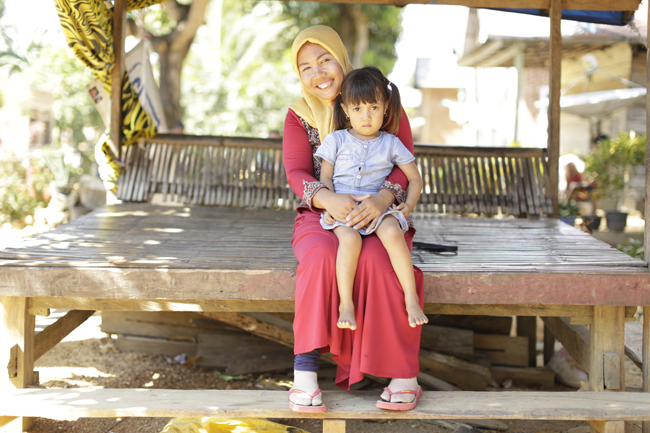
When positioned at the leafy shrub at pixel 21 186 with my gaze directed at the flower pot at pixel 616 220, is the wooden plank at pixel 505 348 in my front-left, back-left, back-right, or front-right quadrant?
front-right

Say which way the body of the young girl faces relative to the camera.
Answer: toward the camera

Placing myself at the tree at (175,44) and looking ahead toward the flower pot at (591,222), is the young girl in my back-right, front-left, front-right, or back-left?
front-right

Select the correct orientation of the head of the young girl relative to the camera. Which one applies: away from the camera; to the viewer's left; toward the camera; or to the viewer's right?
toward the camera

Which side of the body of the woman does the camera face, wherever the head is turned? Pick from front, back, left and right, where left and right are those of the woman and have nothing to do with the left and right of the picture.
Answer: front

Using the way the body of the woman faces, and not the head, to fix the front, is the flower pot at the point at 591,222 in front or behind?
behind

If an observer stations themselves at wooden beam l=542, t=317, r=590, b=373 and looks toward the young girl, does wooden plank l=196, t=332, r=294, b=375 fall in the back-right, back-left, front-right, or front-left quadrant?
front-right

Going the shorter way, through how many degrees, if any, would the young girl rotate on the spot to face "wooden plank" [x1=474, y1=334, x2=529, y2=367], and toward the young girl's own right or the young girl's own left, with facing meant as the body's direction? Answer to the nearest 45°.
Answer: approximately 135° to the young girl's own left

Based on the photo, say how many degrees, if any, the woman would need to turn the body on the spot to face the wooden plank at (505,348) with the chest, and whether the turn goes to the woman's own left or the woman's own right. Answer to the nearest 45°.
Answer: approximately 135° to the woman's own left

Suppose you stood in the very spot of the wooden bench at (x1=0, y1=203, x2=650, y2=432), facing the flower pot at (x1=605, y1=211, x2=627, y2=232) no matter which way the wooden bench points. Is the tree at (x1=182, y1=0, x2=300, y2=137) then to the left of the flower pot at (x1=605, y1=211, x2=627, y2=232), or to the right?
left

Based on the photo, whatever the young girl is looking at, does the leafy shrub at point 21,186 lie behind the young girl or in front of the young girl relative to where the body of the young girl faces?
behind

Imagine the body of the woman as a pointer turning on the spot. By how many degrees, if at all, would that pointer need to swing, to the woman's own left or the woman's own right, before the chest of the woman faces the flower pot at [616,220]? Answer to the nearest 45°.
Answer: approximately 135° to the woman's own left

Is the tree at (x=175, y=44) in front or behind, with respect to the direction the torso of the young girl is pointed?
behind

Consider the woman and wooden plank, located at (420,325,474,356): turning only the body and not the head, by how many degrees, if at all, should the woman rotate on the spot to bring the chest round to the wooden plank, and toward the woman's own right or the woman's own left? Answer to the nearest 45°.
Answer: approximately 180°
